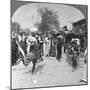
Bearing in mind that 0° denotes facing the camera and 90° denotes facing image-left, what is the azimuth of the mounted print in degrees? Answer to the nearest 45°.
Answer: approximately 315°
